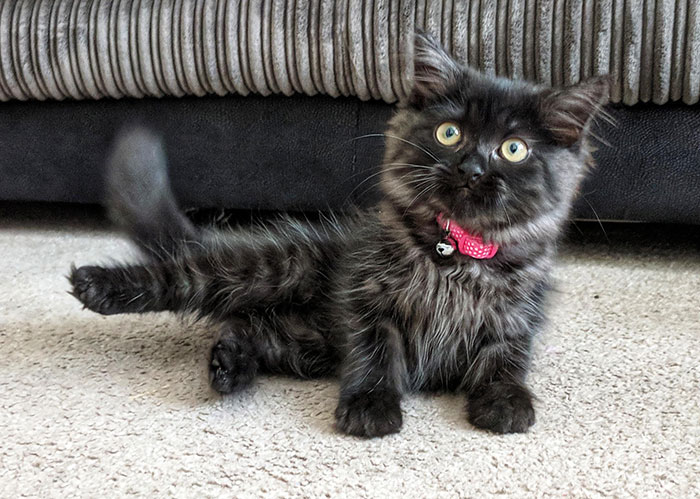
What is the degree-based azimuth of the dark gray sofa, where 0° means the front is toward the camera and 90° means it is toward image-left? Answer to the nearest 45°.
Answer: approximately 0°

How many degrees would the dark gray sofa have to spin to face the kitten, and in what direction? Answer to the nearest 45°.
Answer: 0° — it already faces it

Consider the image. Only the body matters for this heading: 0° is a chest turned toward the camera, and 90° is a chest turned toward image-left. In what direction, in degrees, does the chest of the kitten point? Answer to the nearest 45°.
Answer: approximately 315°
